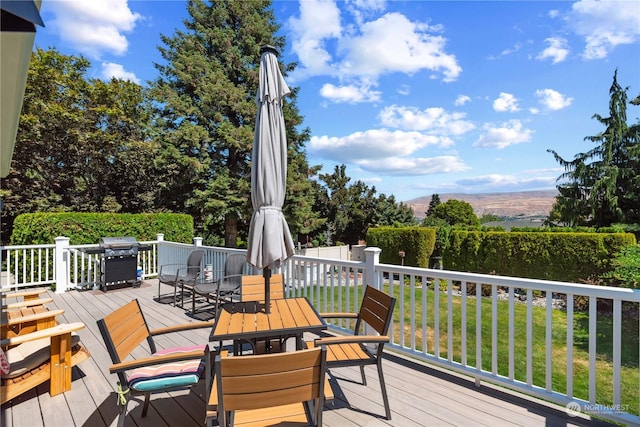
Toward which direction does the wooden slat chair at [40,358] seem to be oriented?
to the viewer's right

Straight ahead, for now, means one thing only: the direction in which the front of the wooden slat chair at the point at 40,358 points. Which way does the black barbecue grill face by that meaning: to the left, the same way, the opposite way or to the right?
to the right

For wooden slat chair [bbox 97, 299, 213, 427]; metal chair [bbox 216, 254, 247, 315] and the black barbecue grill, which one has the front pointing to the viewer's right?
the wooden slat chair

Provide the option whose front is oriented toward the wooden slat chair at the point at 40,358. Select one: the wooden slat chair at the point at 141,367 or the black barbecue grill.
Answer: the black barbecue grill

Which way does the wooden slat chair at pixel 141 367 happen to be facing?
to the viewer's right

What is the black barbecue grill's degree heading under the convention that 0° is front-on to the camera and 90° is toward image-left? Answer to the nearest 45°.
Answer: approximately 0°

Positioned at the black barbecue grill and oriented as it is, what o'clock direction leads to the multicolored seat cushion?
The multicolored seat cushion is roughly at 12 o'clock from the black barbecue grill.

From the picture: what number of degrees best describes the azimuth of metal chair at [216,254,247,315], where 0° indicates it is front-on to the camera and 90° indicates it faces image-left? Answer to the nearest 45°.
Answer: approximately 45°

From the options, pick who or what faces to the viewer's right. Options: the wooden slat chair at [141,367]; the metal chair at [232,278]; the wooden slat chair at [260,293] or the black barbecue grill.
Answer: the wooden slat chair at [141,367]
